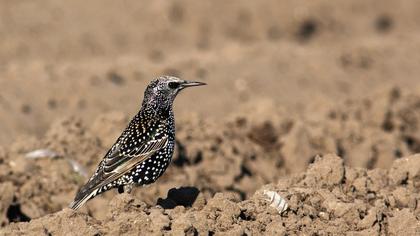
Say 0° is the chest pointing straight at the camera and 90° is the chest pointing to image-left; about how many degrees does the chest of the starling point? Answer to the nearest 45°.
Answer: approximately 270°
